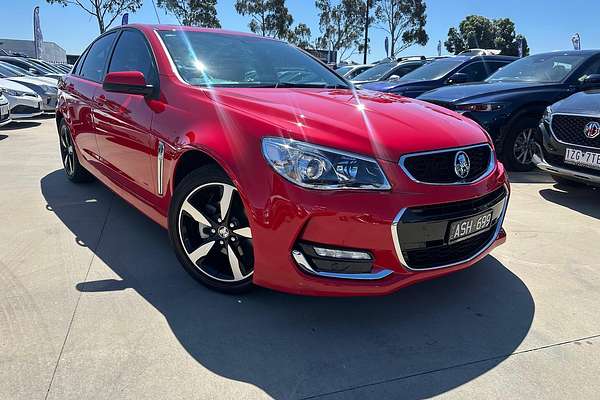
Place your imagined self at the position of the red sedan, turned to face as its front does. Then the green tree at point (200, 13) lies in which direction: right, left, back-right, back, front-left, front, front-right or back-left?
back-left

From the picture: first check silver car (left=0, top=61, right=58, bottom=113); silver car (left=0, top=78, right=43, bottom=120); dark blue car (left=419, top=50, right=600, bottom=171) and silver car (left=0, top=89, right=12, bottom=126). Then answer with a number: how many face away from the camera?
0

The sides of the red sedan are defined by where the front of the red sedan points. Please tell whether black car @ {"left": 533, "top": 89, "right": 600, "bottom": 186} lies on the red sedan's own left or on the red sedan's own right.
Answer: on the red sedan's own left

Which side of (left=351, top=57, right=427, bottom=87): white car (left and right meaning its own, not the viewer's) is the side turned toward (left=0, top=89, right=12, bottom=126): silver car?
front

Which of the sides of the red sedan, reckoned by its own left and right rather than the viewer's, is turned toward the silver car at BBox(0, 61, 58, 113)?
back

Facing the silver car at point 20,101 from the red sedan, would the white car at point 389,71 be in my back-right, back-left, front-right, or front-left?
front-right

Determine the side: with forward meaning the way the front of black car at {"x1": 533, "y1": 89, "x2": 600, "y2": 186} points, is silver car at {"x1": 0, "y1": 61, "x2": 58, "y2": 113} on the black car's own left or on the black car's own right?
on the black car's own right

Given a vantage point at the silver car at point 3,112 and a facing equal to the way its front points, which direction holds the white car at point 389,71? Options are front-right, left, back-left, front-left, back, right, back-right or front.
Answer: front-left

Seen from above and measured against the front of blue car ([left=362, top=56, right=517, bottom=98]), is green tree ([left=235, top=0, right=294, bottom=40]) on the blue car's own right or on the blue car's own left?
on the blue car's own right

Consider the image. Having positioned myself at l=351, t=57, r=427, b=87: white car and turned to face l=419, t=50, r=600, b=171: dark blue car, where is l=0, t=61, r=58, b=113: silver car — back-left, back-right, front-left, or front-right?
back-right

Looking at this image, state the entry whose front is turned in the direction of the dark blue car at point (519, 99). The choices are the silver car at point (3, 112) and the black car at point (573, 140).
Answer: the silver car

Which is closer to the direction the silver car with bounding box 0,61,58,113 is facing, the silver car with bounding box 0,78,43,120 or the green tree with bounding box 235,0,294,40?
the silver car

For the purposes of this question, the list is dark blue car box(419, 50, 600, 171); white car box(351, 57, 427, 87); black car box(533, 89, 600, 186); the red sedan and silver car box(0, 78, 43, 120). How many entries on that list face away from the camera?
0

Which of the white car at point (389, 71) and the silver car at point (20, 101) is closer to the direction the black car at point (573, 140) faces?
the silver car

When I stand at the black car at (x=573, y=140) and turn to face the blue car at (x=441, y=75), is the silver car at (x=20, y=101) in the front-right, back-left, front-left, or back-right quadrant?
front-left

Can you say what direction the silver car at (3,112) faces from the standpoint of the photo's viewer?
facing the viewer and to the right of the viewer

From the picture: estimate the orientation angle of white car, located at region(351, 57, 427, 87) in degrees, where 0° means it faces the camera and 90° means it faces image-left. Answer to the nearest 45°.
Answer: approximately 45°

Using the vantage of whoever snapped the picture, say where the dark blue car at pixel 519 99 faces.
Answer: facing the viewer and to the left of the viewer
